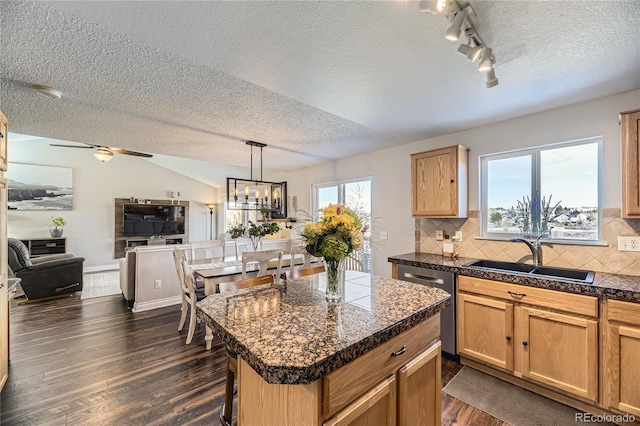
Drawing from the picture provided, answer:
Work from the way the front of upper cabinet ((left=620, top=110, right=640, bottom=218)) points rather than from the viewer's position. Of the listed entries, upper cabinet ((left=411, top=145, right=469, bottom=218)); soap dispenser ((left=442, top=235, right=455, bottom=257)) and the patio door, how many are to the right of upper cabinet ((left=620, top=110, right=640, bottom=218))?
3

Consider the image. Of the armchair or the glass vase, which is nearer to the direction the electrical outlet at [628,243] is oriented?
the glass vase

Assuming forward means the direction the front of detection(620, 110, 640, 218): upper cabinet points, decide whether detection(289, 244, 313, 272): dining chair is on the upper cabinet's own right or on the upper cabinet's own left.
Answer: on the upper cabinet's own right

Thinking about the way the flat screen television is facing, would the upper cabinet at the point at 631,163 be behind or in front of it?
in front

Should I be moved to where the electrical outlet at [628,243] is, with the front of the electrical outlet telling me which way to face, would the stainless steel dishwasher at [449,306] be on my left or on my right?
on my right

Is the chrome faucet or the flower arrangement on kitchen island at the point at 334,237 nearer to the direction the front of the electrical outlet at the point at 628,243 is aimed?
the flower arrangement on kitchen island

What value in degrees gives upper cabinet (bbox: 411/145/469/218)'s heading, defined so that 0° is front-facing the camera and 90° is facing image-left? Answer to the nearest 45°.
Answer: approximately 45°

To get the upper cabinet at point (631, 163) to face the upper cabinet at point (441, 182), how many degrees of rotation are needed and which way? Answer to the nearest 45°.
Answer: approximately 90° to its right

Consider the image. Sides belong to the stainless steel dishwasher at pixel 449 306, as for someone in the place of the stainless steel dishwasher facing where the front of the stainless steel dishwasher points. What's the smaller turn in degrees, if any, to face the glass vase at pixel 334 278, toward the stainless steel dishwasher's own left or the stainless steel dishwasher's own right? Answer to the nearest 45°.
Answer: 0° — it already faces it

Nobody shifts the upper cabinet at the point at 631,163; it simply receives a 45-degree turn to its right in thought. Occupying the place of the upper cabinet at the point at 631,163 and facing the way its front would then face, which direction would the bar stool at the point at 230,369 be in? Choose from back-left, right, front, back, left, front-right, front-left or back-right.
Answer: front

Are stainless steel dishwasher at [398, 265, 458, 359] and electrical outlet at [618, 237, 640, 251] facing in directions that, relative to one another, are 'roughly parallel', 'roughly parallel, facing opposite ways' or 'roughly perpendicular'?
roughly parallel

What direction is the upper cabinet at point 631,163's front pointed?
toward the camera

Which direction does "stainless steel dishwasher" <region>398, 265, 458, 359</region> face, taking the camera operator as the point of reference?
facing the viewer and to the left of the viewer

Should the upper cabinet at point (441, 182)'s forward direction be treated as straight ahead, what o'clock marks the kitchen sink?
The kitchen sink is roughly at 8 o'clock from the upper cabinet.

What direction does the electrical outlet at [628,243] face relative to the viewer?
toward the camera
